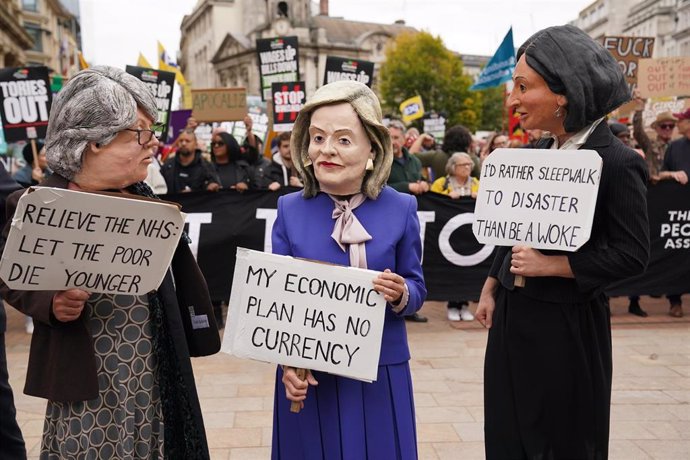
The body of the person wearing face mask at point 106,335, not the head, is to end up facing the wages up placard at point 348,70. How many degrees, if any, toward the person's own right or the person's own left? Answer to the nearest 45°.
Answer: approximately 90° to the person's own left

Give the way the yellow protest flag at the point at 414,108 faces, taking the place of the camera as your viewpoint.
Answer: facing the viewer

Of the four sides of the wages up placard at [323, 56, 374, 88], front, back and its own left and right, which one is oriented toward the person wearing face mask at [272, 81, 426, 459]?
front

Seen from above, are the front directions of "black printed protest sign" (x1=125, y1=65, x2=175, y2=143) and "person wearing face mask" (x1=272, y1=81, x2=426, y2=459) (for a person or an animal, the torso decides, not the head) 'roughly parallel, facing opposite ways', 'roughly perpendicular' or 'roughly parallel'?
roughly parallel

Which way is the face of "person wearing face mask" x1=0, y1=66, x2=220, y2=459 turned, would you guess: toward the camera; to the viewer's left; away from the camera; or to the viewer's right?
to the viewer's right

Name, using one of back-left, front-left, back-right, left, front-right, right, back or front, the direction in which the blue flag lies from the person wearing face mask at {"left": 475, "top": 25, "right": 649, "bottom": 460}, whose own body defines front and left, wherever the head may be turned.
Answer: back-right

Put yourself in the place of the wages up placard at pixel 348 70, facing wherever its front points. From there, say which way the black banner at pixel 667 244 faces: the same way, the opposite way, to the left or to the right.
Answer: the same way

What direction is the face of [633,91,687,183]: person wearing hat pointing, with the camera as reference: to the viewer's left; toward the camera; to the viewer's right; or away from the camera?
toward the camera

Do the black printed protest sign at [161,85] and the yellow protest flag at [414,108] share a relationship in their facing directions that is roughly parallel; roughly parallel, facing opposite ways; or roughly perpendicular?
roughly parallel

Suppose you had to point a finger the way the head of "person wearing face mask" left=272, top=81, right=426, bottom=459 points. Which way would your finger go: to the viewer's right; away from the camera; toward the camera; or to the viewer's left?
toward the camera

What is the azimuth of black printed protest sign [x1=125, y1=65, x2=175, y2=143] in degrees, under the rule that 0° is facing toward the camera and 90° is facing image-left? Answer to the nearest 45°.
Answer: approximately 0°

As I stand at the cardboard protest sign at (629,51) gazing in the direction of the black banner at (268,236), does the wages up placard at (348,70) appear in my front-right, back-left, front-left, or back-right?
front-right

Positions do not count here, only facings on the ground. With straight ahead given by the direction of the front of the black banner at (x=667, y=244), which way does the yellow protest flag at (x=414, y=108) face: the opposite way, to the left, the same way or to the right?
the same way

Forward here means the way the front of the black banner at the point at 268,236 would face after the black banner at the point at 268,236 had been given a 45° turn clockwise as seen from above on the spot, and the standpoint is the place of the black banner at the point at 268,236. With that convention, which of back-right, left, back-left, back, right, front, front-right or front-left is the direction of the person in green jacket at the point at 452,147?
back

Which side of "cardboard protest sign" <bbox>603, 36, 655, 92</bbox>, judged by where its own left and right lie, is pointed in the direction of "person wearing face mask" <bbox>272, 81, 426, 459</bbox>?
front

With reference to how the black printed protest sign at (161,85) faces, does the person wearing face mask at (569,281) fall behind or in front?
in front
